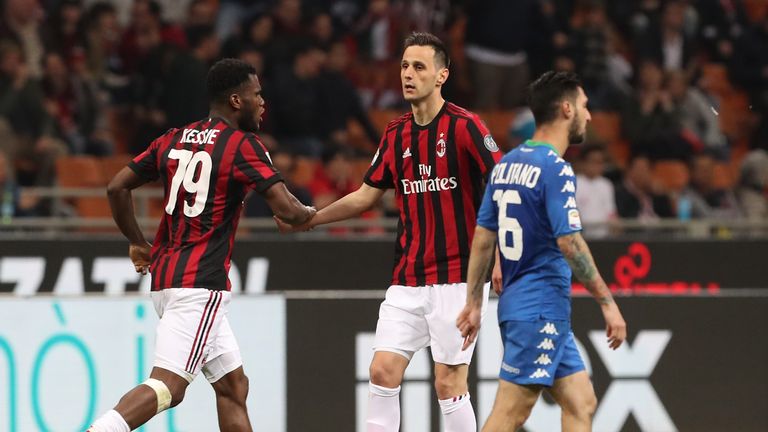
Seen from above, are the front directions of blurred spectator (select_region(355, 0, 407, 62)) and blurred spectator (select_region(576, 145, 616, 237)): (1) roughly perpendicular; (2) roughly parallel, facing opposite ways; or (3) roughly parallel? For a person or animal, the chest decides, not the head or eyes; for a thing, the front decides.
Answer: roughly parallel

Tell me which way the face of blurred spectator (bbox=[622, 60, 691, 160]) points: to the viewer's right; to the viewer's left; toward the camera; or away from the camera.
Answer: toward the camera

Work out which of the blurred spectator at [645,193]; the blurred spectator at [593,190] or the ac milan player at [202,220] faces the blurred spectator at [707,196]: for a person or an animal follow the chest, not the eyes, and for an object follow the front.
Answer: the ac milan player

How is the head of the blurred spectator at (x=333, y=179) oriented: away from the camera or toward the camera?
toward the camera

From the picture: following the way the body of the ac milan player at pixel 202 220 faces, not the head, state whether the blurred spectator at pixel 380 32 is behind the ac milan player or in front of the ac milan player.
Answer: in front

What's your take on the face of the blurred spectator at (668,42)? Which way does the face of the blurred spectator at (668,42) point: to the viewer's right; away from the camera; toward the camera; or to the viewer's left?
toward the camera

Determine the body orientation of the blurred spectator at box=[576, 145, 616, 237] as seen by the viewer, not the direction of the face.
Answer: toward the camera

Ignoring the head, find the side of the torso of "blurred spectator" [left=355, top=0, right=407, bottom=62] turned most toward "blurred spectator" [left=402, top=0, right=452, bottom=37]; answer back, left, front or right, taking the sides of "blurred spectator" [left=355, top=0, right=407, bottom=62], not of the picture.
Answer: left

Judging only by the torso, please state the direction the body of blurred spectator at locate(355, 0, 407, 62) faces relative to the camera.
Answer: toward the camera

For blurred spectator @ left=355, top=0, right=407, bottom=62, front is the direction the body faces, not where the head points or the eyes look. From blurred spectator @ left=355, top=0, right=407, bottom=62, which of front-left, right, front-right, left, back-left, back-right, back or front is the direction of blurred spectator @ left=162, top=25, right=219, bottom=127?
front-right

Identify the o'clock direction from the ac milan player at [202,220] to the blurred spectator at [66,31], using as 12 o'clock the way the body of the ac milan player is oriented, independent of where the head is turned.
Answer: The blurred spectator is roughly at 10 o'clock from the ac milan player.

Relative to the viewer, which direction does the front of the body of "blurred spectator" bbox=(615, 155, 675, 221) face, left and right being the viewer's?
facing the viewer

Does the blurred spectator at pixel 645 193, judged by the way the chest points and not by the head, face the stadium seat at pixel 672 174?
no

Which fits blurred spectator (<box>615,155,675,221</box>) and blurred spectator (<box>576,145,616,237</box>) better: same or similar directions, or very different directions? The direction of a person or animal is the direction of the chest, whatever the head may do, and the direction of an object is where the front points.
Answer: same or similar directions

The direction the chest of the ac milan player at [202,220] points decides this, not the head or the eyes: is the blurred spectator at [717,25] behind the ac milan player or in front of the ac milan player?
in front
